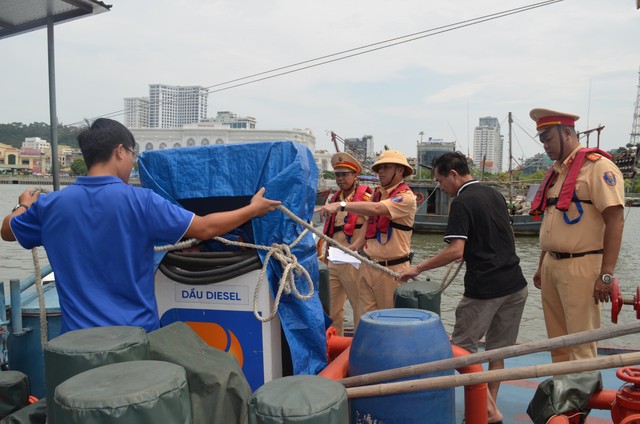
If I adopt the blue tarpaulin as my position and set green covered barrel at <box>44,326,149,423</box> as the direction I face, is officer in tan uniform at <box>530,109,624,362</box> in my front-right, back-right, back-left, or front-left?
back-left

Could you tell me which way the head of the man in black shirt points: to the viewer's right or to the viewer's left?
to the viewer's left

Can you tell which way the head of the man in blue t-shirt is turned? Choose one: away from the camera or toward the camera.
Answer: away from the camera

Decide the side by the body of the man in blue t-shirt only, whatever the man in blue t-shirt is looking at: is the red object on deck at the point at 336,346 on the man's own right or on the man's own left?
on the man's own right

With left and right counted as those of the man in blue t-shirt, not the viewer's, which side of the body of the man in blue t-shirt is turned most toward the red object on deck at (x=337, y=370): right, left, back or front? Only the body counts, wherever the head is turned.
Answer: right

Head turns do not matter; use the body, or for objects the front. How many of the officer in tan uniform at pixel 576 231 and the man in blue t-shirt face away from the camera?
1

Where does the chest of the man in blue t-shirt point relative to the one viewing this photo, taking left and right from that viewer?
facing away from the viewer

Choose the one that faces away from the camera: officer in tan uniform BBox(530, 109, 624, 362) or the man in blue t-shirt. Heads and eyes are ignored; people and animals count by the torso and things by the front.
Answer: the man in blue t-shirt

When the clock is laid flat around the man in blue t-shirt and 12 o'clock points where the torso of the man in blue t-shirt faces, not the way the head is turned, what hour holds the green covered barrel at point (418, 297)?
The green covered barrel is roughly at 2 o'clock from the man in blue t-shirt.
